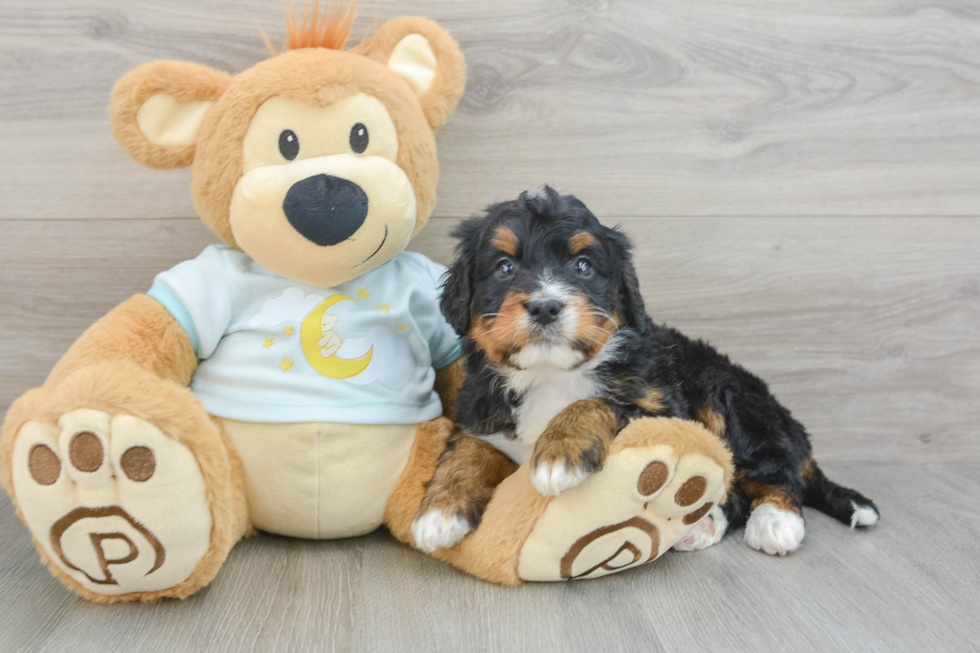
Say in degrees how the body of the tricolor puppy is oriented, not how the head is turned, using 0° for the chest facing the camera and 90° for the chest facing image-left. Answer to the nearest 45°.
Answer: approximately 45°

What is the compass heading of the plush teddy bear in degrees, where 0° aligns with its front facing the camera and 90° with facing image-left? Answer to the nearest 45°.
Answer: approximately 0°
